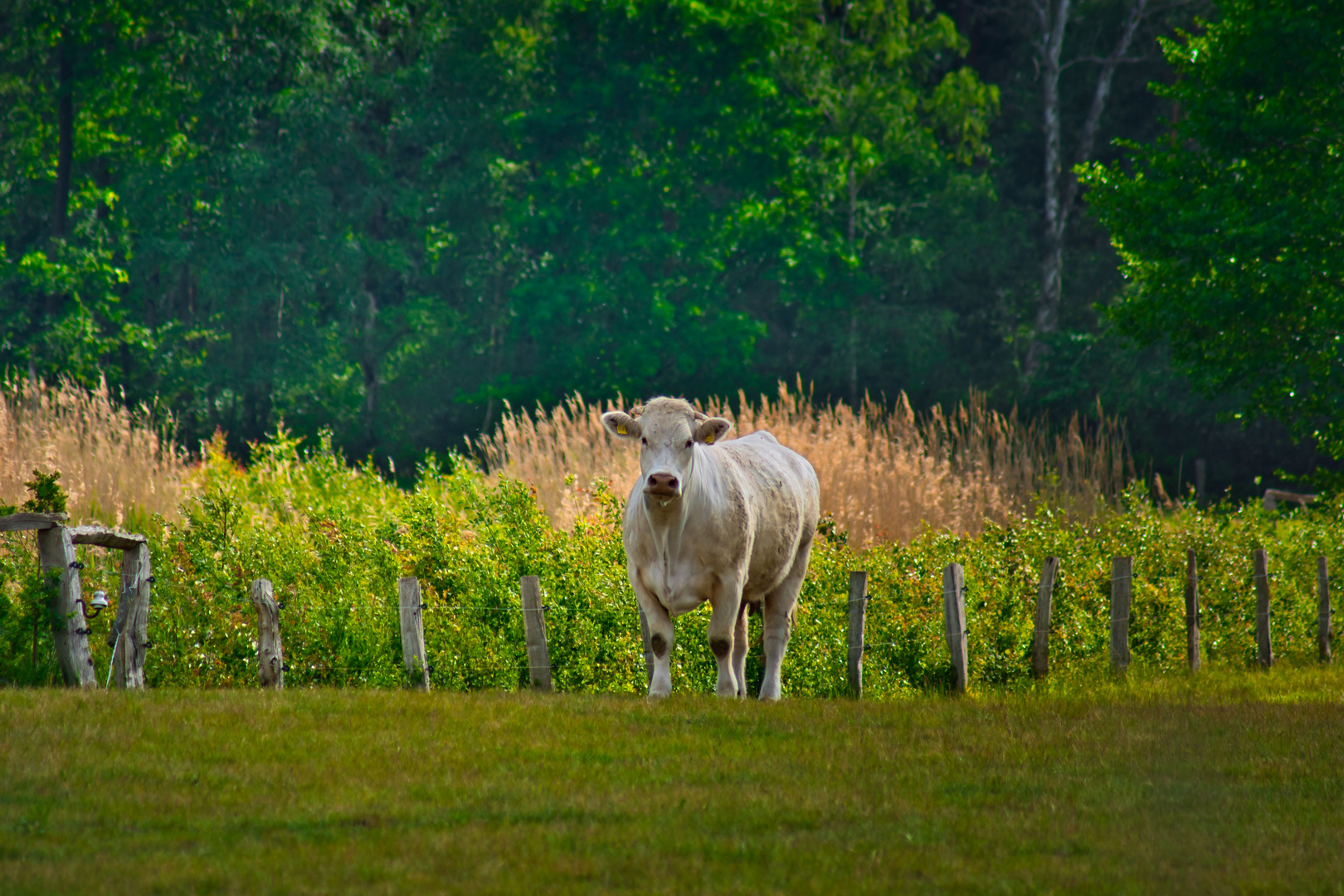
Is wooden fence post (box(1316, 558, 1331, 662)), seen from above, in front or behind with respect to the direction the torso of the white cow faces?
behind

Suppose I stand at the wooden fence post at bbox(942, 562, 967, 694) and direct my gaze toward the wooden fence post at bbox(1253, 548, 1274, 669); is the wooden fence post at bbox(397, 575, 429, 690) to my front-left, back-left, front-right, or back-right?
back-left

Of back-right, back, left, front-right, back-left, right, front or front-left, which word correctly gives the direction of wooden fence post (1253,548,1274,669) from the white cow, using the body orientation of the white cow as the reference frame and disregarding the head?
back

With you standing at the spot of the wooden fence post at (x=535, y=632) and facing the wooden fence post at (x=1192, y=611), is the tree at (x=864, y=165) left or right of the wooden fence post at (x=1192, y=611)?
left

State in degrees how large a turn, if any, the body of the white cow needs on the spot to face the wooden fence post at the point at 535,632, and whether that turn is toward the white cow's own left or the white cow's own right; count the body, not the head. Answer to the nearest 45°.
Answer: approximately 90° to the white cow's own right

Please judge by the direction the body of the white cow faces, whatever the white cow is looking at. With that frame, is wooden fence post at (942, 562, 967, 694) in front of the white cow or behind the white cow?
behind

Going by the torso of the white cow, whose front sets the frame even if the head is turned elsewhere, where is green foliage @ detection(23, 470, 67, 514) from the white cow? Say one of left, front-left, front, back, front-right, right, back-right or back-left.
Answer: front-right

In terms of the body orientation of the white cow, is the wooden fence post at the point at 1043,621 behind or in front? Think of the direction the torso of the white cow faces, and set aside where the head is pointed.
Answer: behind

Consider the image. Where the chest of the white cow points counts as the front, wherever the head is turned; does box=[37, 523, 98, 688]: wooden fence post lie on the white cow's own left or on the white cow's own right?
on the white cow's own right

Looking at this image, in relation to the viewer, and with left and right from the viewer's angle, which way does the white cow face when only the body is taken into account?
facing the viewer and to the left of the viewer

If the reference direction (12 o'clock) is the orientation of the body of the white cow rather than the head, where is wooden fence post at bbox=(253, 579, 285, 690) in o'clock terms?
The wooden fence post is roughly at 2 o'clock from the white cow.

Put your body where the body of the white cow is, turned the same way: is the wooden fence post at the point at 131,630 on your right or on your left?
on your right
